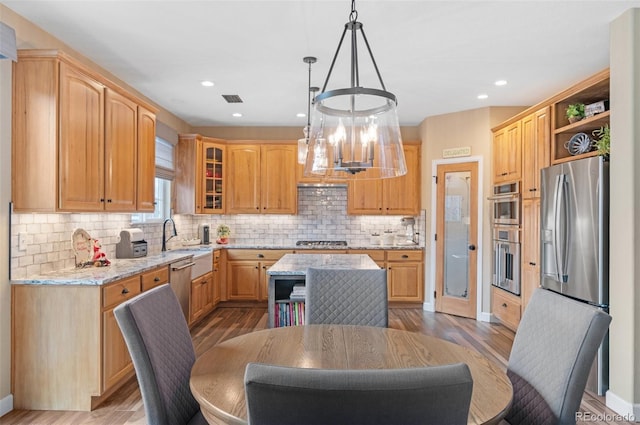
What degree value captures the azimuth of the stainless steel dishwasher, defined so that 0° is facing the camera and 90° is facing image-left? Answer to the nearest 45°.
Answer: approximately 315°

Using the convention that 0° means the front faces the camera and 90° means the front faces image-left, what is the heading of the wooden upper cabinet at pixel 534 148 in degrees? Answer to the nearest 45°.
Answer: approximately 45°

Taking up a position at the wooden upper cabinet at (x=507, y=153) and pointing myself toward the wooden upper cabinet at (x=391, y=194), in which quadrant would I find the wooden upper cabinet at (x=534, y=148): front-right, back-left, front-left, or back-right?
back-left

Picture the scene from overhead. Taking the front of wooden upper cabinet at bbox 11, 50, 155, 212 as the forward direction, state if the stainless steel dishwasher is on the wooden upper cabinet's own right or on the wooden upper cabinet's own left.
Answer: on the wooden upper cabinet's own left

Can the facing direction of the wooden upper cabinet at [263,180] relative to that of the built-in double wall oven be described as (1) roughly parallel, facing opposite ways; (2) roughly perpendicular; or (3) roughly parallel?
roughly perpendicular

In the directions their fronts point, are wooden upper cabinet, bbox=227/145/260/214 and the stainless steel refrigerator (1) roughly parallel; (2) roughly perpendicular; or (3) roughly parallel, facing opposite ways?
roughly perpendicular

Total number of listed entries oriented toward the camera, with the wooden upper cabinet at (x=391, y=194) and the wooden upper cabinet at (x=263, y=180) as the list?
2

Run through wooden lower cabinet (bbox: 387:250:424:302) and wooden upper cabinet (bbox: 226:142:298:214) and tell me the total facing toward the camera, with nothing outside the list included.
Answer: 2

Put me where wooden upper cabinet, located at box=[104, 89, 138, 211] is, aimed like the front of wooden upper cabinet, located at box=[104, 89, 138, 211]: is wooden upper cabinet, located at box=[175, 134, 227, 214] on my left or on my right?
on my left
